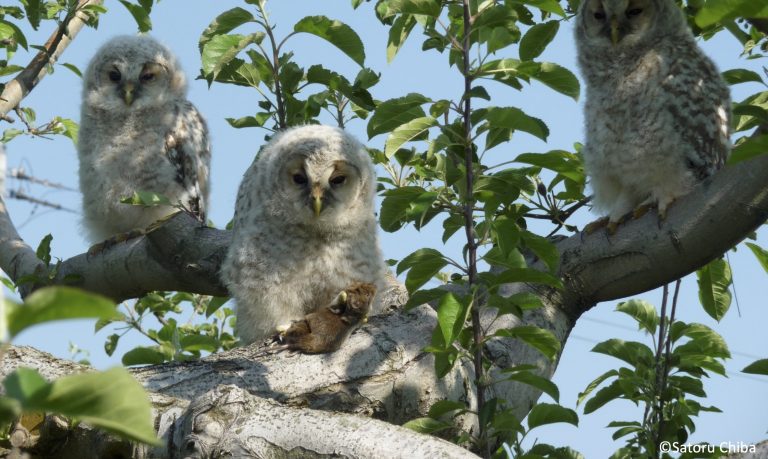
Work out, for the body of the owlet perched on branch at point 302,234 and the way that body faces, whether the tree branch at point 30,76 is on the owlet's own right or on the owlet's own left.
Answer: on the owlet's own right

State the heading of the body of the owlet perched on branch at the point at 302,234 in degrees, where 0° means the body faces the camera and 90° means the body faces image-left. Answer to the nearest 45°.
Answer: approximately 0°

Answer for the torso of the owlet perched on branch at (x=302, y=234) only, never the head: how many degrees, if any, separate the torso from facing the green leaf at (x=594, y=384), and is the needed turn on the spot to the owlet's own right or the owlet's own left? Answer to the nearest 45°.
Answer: approximately 90° to the owlet's own left

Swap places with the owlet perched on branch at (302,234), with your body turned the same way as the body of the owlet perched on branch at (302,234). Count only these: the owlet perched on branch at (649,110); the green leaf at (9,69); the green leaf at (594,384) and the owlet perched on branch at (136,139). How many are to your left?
2

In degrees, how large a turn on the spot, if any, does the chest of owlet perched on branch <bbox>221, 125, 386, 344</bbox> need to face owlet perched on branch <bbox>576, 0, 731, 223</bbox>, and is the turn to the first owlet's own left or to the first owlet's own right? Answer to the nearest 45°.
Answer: approximately 90° to the first owlet's own left

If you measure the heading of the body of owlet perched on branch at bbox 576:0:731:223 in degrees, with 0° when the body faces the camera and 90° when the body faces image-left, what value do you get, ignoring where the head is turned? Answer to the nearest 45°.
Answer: approximately 45°

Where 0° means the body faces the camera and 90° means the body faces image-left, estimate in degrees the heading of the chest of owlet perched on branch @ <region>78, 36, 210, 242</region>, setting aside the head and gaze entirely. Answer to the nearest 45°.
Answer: approximately 45°

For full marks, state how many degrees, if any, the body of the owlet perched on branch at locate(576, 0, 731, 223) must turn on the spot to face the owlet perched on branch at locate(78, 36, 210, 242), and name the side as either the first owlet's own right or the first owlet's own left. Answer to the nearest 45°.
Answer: approximately 45° to the first owlet's own right
